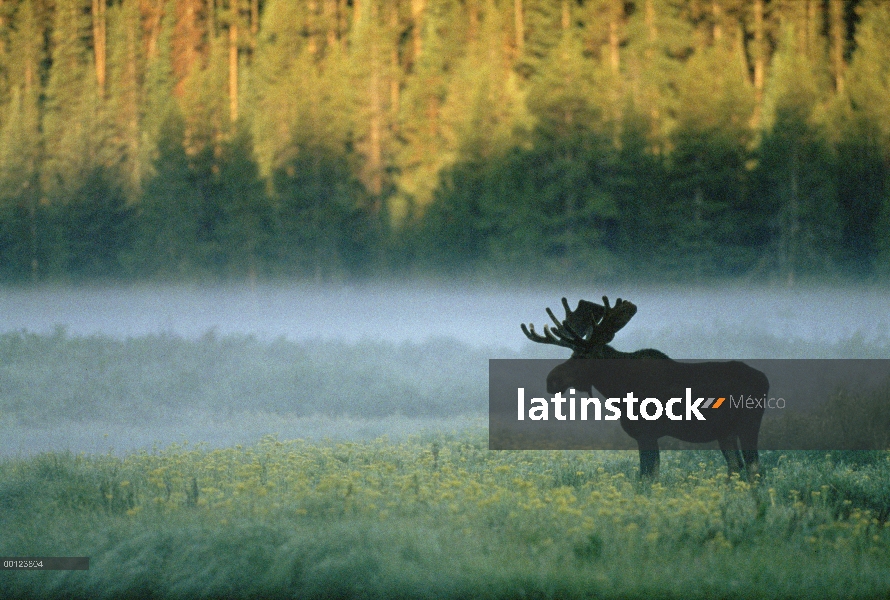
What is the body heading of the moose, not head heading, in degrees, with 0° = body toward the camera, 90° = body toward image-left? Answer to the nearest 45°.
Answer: approximately 90°

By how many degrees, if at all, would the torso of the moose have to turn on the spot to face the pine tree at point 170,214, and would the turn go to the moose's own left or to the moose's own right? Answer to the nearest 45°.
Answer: approximately 45° to the moose's own right

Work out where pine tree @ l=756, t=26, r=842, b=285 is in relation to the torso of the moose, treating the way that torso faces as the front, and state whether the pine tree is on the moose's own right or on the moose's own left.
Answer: on the moose's own right

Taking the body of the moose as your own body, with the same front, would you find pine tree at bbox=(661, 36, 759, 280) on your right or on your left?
on your right

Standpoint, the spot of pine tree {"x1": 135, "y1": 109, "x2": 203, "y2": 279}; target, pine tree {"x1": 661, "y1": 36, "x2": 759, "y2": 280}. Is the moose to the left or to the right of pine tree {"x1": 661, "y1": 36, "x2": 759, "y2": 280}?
right
